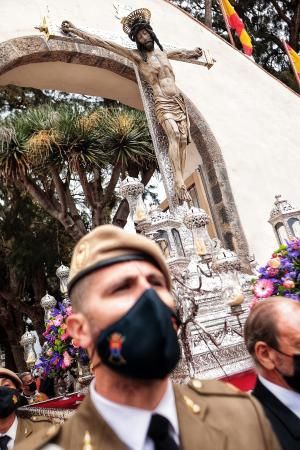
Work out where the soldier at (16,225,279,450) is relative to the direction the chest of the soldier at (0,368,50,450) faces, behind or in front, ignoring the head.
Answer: in front

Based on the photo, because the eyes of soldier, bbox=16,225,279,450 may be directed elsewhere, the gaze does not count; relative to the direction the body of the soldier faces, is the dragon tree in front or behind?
behind

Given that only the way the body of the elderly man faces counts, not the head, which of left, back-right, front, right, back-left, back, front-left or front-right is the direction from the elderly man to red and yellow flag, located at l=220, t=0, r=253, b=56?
back-left

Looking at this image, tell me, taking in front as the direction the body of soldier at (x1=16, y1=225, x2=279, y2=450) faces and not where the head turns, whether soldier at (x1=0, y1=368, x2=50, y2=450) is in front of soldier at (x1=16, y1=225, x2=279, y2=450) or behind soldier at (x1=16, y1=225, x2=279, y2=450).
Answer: behind

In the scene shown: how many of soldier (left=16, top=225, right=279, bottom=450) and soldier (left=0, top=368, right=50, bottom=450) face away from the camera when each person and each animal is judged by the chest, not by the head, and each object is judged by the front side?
0

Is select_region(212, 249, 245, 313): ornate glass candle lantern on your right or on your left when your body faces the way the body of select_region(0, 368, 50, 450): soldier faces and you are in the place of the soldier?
on your left

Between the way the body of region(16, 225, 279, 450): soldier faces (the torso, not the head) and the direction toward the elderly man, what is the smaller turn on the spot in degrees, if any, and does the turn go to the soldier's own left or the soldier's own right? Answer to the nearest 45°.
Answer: approximately 90° to the soldier's own left

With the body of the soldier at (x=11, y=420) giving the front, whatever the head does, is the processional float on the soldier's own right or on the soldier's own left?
on the soldier's own left
